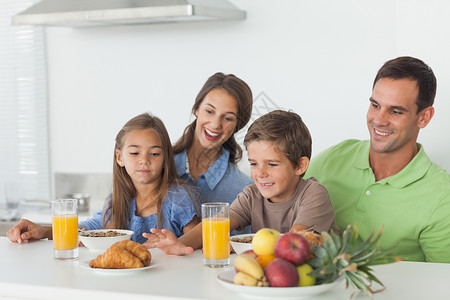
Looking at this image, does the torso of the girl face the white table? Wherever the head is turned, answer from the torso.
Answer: yes

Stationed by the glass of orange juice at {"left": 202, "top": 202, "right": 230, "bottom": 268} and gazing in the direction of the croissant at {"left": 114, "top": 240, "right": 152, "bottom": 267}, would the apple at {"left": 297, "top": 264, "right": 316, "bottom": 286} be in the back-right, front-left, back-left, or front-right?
back-left

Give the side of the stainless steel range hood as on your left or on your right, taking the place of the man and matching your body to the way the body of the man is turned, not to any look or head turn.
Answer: on your right

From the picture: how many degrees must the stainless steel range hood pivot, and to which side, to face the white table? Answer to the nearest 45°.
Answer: approximately 45° to its left

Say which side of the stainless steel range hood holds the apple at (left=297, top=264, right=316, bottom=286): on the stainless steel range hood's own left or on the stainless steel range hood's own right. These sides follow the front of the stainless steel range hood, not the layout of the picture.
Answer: on the stainless steel range hood's own left

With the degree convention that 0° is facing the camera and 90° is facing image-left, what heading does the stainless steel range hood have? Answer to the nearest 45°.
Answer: approximately 45°

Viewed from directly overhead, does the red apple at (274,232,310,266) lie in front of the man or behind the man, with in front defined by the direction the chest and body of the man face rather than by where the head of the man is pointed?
in front

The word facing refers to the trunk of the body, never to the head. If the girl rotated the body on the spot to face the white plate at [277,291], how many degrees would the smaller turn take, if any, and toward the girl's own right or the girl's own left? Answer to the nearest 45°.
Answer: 0° — they already face it

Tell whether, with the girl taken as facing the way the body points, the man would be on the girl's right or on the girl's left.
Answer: on the girl's left

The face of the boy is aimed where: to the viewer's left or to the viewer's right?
to the viewer's left

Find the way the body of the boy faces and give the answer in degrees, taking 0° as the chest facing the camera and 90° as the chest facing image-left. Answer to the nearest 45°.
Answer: approximately 45°

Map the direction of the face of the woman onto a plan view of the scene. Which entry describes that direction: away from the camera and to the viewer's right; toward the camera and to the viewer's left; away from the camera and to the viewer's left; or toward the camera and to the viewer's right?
toward the camera and to the viewer's right
